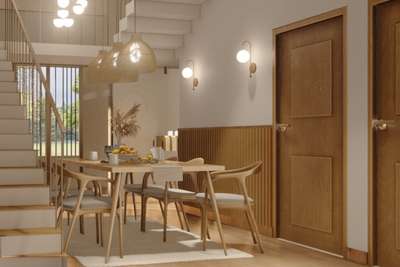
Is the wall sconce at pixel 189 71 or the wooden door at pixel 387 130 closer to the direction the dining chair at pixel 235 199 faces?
the wall sconce

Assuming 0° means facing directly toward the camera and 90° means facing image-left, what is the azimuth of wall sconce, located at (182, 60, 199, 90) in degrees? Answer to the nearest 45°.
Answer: approximately 45°

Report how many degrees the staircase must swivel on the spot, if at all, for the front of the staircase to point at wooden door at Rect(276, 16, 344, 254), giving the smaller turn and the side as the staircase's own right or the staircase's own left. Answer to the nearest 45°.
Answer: approximately 90° to the staircase's own left

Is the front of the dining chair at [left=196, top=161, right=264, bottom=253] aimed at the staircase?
yes

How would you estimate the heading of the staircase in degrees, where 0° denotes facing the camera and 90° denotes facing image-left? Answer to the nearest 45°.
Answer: approximately 0°

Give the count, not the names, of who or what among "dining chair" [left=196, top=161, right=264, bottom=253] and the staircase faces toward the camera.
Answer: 1

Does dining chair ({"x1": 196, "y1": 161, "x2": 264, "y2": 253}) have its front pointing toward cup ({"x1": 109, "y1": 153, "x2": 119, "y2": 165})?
yes

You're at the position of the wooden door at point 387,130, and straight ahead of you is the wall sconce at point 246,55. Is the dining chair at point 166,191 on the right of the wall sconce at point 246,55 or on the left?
left

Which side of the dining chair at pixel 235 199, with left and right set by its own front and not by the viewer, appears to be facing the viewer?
left

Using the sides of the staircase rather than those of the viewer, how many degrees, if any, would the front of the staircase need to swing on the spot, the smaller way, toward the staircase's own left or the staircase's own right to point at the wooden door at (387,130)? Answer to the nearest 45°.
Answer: approximately 45° to the staircase's own left

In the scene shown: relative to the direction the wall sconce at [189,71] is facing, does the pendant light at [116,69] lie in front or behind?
in front
